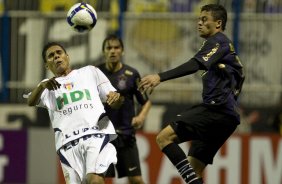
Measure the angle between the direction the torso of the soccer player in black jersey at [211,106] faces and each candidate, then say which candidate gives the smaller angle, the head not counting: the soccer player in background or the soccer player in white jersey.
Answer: the soccer player in white jersey

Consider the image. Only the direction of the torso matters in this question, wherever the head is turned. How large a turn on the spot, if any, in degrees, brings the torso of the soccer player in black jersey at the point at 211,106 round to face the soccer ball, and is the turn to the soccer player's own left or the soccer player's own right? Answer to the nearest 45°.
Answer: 0° — they already face it

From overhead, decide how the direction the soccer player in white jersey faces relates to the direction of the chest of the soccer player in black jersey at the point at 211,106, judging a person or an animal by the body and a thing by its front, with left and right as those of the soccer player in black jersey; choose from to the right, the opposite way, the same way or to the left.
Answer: to the left

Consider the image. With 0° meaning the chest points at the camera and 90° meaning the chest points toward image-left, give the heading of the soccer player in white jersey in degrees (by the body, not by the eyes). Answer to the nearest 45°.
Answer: approximately 0°

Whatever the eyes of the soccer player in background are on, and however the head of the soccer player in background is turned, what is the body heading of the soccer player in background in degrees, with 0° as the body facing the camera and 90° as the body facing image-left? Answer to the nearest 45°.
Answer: approximately 0°

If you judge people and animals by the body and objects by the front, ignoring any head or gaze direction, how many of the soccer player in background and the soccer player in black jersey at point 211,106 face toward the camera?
1

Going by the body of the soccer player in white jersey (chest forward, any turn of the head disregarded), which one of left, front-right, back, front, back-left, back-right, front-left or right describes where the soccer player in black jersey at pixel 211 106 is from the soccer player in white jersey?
left

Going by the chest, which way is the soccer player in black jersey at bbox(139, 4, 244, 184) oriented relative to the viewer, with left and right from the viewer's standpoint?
facing to the left of the viewer

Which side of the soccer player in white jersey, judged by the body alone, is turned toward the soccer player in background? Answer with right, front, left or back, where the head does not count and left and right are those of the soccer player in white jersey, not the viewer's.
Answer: back

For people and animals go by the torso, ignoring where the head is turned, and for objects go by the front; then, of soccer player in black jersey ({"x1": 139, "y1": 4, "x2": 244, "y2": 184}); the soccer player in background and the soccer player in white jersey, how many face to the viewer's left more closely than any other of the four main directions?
1
